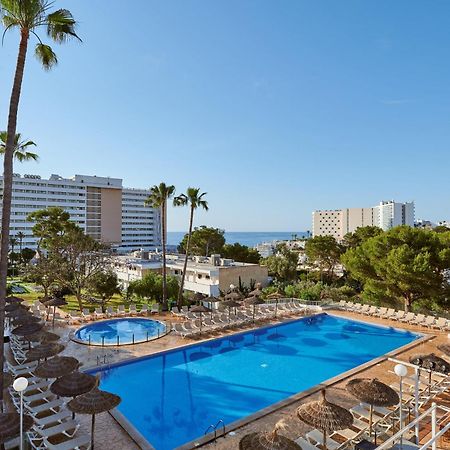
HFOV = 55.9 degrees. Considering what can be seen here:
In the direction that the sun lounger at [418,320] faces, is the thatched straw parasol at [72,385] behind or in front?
in front

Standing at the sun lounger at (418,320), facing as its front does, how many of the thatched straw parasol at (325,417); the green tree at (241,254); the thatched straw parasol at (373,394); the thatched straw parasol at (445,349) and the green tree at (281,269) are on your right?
2

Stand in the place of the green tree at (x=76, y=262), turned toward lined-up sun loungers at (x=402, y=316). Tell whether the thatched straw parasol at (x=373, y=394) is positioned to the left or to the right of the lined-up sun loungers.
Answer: right

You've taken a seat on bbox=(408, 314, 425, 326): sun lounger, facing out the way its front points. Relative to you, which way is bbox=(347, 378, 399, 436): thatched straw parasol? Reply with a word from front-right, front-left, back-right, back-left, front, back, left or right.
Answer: front-left

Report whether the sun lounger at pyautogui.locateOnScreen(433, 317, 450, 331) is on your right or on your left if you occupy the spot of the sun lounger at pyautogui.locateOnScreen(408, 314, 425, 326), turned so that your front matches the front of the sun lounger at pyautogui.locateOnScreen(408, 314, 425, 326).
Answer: on your left

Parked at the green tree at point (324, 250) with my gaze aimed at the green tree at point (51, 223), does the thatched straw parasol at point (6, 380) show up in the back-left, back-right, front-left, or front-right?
front-left

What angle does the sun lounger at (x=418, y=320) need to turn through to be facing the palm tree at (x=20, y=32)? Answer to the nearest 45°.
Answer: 0° — it already faces it

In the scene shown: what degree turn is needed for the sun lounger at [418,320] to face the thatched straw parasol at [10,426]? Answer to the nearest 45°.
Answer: approximately 45° to its left

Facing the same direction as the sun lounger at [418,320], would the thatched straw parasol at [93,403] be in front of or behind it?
in front

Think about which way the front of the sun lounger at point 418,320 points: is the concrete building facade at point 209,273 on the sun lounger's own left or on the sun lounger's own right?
on the sun lounger's own right

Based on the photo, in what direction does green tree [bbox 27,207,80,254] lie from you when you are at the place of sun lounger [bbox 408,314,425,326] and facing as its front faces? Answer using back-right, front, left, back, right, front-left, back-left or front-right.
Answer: front-right

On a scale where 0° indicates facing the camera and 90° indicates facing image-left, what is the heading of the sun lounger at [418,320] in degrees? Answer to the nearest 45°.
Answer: approximately 45°
